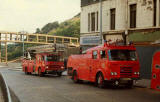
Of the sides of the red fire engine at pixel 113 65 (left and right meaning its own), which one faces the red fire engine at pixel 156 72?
front

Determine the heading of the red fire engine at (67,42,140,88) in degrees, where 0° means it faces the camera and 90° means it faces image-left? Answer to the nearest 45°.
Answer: approximately 315°

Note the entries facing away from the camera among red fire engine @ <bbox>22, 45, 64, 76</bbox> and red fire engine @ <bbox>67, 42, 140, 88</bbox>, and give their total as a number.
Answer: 0

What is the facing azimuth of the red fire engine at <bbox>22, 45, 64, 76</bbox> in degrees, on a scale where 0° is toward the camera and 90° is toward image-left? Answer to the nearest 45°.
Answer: approximately 315°

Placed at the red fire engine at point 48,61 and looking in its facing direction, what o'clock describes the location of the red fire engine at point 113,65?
the red fire engine at point 113,65 is roughly at 1 o'clock from the red fire engine at point 48,61.

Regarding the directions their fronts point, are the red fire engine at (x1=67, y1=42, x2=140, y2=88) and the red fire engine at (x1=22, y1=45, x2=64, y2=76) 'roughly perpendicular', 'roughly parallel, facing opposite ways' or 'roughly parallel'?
roughly parallel

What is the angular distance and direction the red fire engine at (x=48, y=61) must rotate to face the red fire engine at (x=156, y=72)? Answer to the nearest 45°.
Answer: approximately 45° to its right

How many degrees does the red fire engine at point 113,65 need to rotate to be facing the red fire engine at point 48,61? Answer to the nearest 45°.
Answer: approximately 180°
